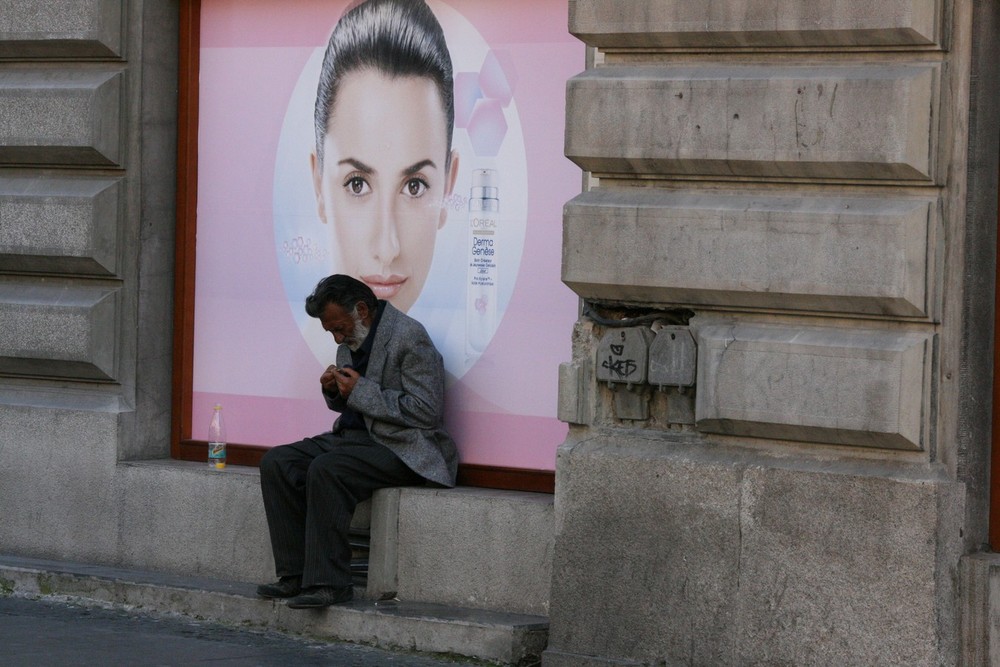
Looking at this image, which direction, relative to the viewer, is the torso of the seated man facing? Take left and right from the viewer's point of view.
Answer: facing the viewer and to the left of the viewer

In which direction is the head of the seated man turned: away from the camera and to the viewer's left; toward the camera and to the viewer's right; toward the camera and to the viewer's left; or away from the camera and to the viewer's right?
toward the camera and to the viewer's left
